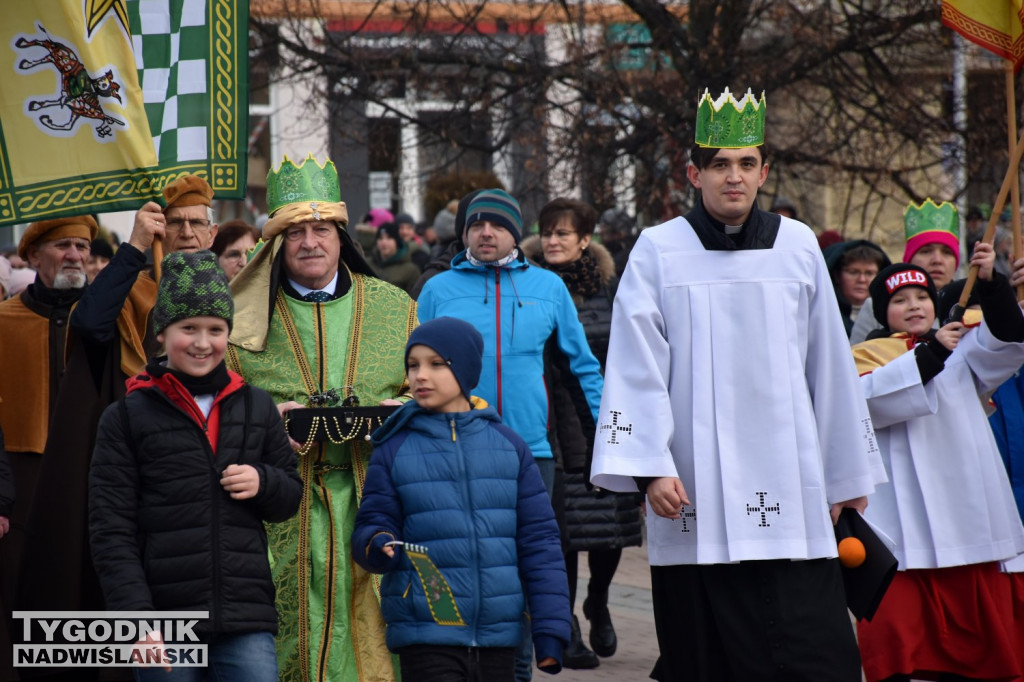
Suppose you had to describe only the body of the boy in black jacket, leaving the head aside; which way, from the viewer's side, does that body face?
toward the camera

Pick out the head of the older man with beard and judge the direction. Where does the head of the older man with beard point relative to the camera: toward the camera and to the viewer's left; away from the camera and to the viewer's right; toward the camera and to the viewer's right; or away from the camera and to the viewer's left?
toward the camera and to the viewer's right

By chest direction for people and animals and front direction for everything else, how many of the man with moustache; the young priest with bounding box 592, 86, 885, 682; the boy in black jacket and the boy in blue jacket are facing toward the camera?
4

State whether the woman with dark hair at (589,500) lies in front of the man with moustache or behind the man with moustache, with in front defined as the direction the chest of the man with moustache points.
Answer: behind

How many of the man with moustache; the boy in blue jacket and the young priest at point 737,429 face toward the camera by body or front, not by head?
3

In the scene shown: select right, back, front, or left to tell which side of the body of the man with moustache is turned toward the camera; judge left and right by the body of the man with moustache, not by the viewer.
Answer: front

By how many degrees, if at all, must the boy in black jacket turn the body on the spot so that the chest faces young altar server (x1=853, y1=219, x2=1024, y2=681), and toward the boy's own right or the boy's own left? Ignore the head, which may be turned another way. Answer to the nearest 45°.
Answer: approximately 90° to the boy's own left

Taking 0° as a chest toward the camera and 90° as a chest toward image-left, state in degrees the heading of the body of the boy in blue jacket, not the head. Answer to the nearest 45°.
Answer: approximately 0°

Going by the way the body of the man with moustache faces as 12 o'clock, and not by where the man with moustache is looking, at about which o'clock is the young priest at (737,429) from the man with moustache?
The young priest is roughly at 10 o'clock from the man with moustache.

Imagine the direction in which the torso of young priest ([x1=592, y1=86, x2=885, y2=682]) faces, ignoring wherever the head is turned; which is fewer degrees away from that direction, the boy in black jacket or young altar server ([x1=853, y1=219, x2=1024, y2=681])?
the boy in black jacket
